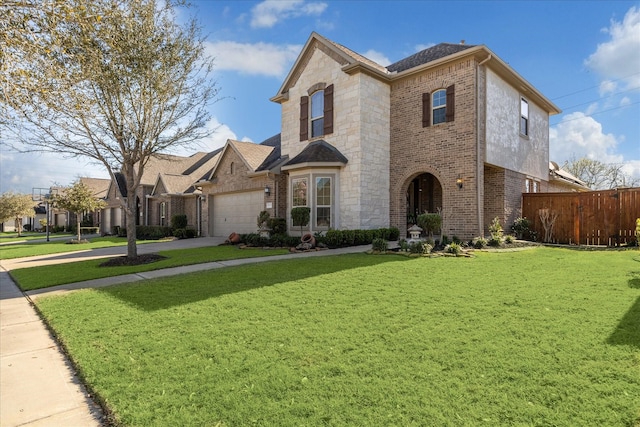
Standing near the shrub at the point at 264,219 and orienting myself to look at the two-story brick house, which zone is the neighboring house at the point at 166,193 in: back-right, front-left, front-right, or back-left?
back-left

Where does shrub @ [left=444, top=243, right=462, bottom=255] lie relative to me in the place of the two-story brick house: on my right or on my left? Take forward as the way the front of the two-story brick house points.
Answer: on my left

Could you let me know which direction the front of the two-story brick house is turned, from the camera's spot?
facing the viewer and to the left of the viewer

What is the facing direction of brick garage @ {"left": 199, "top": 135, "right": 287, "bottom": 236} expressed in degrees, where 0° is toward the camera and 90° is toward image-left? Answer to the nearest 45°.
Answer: approximately 45°

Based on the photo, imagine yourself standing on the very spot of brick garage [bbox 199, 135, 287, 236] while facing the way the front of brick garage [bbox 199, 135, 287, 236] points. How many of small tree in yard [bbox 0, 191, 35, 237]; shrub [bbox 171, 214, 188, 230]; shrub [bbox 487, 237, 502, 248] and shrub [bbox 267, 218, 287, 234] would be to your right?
2

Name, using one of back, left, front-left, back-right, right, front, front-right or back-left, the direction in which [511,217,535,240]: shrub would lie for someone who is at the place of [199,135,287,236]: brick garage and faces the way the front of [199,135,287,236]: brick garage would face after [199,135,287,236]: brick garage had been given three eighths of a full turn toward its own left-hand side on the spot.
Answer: front-right

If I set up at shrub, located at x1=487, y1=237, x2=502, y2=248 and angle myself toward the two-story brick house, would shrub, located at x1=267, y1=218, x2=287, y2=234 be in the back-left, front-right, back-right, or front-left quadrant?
front-left

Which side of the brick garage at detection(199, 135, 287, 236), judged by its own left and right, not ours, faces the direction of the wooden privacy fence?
left

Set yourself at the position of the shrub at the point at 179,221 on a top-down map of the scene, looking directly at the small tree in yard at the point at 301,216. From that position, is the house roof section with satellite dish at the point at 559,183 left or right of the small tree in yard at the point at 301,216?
left

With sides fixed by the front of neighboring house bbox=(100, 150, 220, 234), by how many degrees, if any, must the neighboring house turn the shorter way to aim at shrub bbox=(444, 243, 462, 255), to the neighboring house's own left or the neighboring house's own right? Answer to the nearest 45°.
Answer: approximately 45° to the neighboring house's own left

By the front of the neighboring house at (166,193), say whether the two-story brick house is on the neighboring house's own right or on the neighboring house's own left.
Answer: on the neighboring house's own left

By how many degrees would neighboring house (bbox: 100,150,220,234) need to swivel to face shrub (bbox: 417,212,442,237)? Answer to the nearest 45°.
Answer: approximately 45° to its left

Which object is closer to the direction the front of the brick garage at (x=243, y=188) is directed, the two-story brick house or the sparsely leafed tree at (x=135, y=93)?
the sparsely leafed tree

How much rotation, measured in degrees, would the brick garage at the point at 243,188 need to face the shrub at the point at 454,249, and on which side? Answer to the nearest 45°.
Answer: approximately 90° to its left

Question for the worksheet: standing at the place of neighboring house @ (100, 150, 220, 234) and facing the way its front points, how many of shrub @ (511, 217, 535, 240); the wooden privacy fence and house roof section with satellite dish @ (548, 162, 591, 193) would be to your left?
3

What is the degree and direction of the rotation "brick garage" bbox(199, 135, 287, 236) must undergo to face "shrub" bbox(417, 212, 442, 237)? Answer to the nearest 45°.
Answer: approximately 90° to its left

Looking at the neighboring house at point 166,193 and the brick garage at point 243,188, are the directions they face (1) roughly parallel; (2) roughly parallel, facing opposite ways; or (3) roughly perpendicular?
roughly parallel

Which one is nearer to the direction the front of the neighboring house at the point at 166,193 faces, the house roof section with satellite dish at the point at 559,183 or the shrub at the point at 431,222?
the shrub
